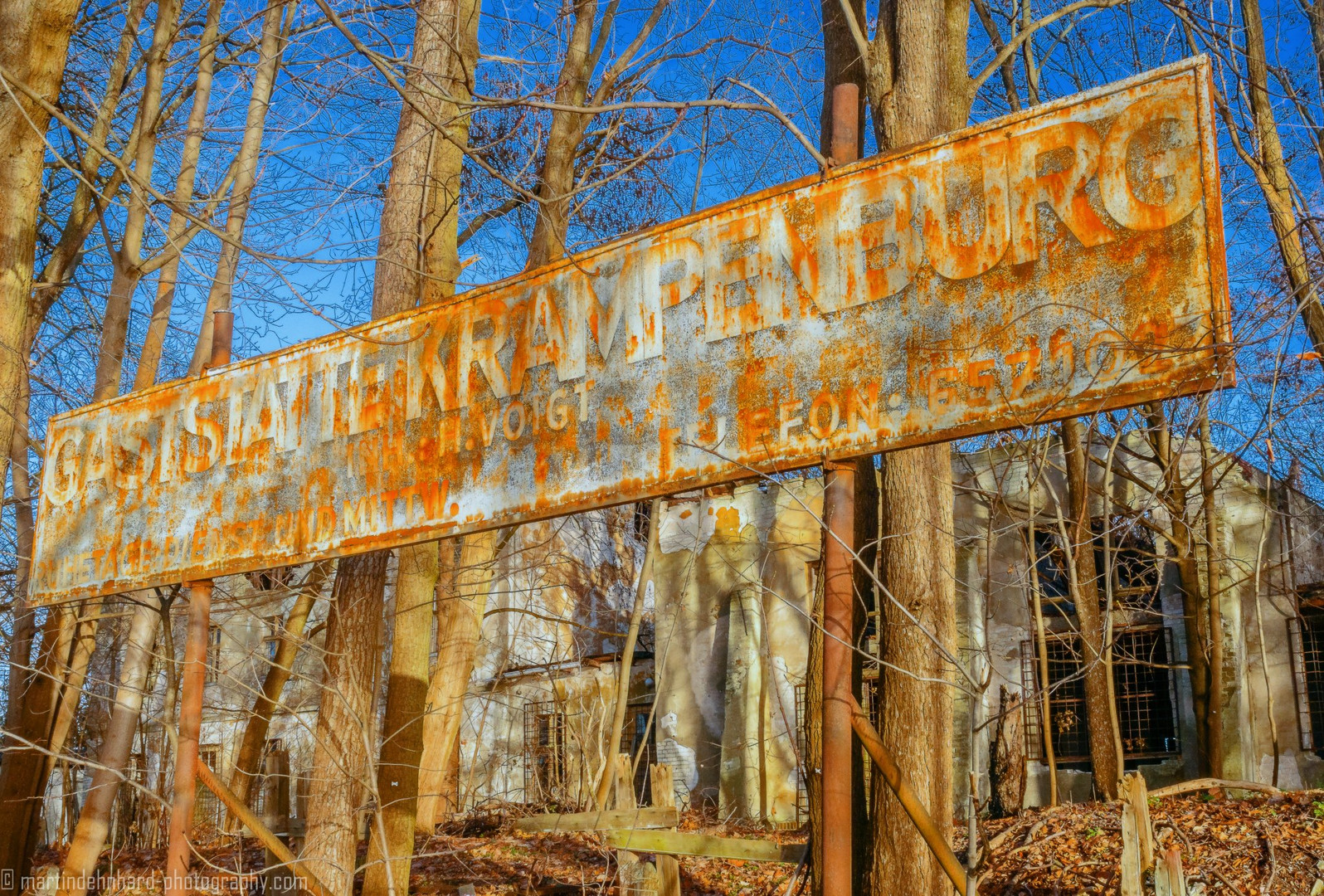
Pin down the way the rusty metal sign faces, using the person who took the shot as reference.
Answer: facing the viewer and to the left of the viewer

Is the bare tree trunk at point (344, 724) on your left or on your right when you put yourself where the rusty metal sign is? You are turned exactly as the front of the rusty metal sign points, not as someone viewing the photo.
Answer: on your right

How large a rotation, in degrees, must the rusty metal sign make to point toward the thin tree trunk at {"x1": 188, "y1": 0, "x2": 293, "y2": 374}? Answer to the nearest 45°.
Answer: approximately 90° to its right

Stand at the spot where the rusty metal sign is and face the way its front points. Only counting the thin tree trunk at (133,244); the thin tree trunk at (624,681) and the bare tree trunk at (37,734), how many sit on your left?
0

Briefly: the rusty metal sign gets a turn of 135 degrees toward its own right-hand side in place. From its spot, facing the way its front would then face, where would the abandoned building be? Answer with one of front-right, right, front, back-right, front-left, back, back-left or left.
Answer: front

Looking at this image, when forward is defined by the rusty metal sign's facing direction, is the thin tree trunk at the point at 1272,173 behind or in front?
behind

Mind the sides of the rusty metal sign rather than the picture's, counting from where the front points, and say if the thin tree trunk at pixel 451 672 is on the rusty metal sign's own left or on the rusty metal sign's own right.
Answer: on the rusty metal sign's own right

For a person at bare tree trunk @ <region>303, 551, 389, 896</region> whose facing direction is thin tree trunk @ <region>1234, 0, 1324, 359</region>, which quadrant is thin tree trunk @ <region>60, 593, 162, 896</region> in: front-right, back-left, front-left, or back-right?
back-left

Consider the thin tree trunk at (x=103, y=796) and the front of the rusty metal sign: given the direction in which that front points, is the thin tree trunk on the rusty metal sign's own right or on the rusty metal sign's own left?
on the rusty metal sign's own right

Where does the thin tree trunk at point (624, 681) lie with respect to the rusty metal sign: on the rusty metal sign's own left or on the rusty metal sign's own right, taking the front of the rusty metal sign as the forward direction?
on the rusty metal sign's own right

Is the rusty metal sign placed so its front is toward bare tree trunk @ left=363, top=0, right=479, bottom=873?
no

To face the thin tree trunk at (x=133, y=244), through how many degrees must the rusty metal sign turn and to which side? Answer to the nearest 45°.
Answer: approximately 90° to its right

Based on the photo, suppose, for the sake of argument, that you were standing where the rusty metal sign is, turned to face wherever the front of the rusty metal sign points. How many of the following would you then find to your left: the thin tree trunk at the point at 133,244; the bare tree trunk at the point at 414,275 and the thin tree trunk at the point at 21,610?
0
